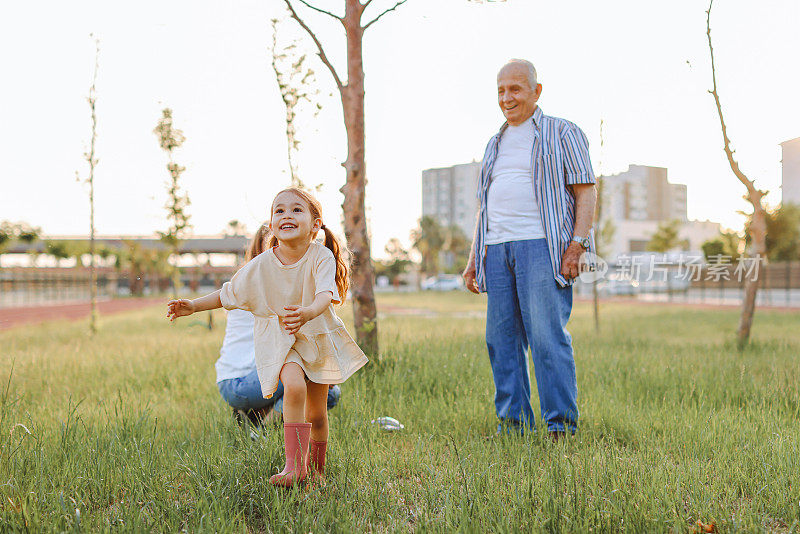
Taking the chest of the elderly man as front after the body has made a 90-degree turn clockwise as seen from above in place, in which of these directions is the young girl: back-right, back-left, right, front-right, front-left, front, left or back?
left

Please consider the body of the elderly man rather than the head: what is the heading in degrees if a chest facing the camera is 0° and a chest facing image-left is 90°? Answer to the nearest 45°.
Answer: approximately 45°

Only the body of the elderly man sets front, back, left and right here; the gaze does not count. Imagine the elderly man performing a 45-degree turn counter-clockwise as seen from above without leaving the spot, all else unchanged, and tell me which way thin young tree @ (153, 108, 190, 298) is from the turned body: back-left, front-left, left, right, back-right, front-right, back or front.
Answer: back-right

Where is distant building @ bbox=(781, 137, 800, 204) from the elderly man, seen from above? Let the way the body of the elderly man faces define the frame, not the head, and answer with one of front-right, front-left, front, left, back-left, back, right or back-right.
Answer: back

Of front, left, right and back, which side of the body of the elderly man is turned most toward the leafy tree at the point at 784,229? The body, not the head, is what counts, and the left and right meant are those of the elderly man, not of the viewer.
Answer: back
